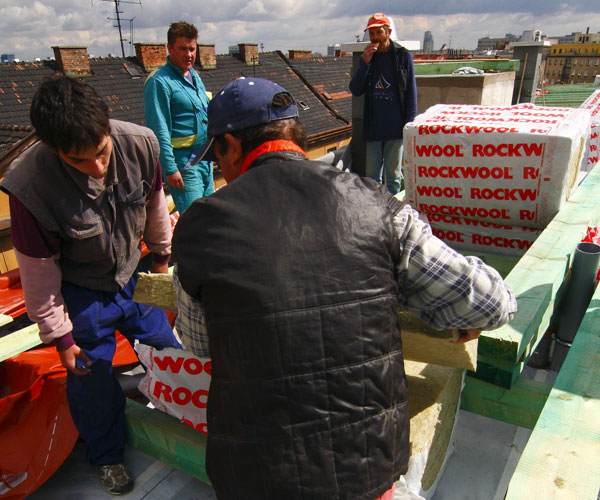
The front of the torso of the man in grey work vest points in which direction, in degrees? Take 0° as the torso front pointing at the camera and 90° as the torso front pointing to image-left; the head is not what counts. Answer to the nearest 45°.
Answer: approximately 315°

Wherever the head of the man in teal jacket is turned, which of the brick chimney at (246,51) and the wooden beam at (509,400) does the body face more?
the wooden beam

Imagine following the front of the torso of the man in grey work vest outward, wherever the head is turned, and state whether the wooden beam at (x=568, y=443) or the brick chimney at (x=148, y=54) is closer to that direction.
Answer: the wooden beam

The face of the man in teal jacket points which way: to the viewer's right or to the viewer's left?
to the viewer's right

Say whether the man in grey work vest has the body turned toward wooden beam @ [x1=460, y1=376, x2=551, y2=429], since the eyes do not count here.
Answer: yes

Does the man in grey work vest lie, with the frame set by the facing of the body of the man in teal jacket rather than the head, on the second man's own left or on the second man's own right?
on the second man's own right
